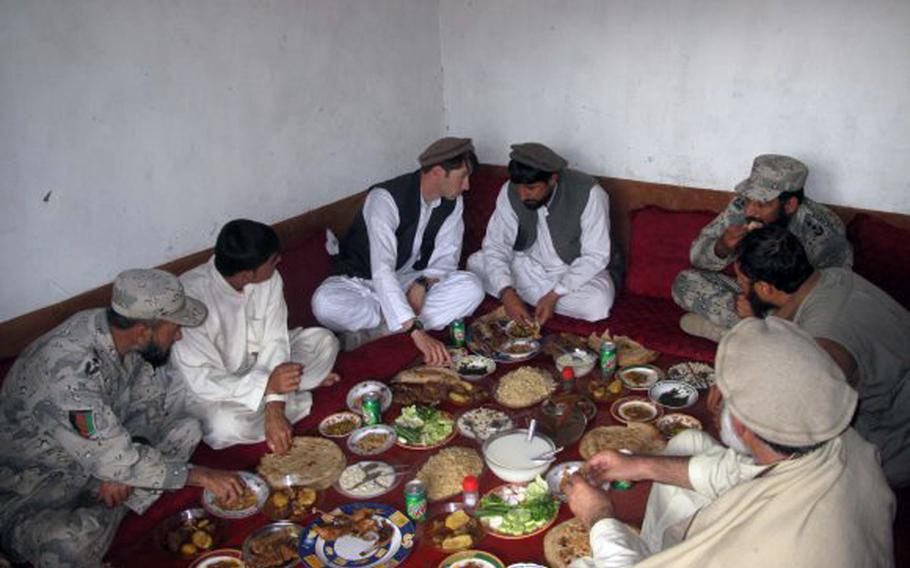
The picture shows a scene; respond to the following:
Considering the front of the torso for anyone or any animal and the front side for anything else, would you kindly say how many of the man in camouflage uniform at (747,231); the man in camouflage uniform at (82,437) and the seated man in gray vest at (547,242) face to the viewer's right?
1

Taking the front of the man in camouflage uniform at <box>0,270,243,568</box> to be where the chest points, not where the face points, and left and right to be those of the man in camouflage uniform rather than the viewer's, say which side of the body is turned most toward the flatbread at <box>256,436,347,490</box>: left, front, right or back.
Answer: front

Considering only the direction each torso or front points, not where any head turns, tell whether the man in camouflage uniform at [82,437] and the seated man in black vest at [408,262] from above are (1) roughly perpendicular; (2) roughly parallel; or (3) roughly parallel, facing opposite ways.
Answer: roughly perpendicular

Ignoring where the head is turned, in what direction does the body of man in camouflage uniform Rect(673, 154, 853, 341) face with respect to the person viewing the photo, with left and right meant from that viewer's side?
facing the viewer and to the left of the viewer

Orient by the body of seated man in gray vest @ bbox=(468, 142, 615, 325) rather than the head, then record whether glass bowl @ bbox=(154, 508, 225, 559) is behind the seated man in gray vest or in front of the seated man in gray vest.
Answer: in front

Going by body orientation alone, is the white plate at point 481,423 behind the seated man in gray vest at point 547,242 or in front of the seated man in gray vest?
in front

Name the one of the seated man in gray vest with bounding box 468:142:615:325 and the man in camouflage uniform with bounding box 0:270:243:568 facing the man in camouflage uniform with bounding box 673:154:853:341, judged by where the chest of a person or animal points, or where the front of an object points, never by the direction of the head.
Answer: the man in camouflage uniform with bounding box 0:270:243:568

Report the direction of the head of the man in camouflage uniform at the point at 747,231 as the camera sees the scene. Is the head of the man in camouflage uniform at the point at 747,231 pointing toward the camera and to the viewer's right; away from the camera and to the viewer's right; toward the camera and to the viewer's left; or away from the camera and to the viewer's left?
toward the camera and to the viewer's left

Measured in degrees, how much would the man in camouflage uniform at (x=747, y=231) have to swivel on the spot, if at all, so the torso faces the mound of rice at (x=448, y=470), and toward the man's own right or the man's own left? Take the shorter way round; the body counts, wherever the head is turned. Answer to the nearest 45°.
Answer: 0° — they already face it

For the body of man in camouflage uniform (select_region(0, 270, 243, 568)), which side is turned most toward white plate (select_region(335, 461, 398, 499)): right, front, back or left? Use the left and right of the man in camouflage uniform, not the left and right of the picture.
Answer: front

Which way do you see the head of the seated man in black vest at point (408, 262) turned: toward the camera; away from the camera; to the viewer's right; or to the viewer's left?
to the viewer's right

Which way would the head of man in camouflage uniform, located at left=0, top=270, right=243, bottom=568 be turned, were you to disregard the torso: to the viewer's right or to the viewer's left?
to the viewer's right

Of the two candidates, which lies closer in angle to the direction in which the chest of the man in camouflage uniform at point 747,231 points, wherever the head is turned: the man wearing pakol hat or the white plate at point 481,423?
the white plate

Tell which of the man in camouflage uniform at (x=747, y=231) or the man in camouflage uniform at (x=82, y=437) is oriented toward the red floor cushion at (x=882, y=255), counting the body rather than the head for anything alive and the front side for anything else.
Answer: the man in camouflage uniform at (x=82, y=437)

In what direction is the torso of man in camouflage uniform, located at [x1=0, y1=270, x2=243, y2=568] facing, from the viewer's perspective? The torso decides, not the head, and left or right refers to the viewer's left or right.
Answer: facing to the right of the viewer

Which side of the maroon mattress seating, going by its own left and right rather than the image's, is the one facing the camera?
front
